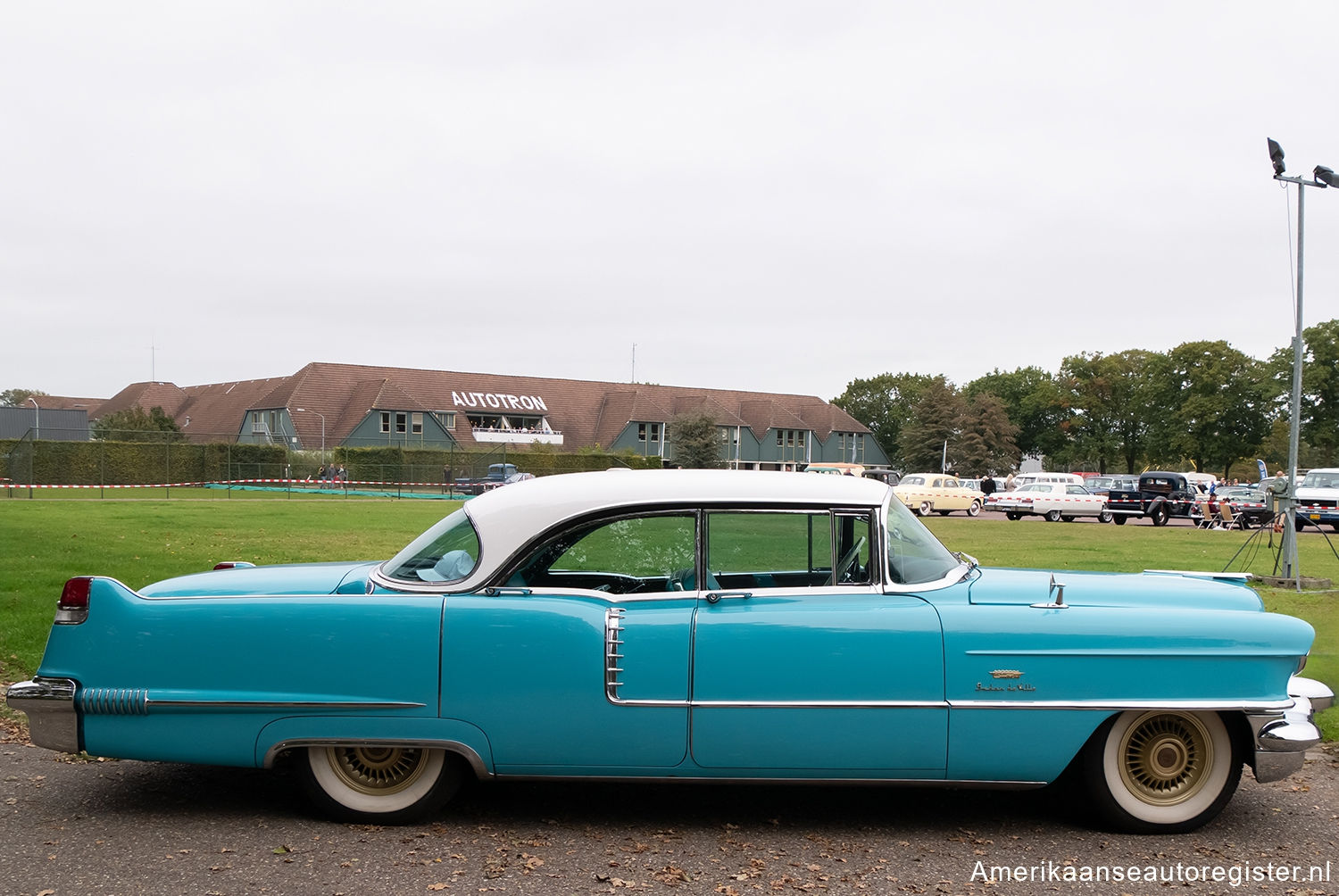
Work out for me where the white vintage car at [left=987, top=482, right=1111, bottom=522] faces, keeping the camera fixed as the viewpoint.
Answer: facing away from the viewer and to the right of the viewer

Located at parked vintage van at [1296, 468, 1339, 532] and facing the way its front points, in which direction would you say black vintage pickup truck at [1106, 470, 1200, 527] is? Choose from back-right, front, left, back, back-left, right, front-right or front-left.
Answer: right

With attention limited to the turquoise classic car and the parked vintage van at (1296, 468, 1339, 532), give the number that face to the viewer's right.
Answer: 1

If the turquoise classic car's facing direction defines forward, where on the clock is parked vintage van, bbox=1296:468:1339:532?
The parked vintage van is roughly at 10 o'clock from the turquoise classic car.

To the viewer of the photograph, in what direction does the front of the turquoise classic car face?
facing to the right of the viewer

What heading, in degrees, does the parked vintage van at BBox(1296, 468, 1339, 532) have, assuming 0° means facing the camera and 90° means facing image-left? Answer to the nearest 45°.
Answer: approximately 45°

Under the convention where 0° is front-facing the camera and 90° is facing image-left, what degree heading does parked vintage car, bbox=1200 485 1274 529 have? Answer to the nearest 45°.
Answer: approximately 315°

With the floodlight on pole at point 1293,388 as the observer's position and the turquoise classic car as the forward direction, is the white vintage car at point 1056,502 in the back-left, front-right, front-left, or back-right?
back-right

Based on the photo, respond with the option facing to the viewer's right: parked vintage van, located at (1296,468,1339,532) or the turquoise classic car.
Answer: the turquoise classic car

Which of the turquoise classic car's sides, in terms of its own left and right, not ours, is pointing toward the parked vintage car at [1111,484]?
left
